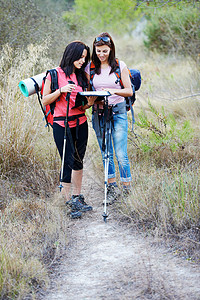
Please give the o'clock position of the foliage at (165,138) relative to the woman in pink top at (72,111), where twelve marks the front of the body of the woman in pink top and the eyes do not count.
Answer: The foliage is roughly at 9 o'clock from the woman in pink top.

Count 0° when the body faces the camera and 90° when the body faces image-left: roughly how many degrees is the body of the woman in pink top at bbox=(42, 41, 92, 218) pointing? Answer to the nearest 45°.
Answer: approximately 315°

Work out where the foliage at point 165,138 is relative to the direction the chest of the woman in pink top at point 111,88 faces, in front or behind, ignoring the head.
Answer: behind

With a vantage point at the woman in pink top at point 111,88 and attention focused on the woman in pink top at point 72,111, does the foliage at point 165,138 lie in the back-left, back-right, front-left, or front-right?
back-right

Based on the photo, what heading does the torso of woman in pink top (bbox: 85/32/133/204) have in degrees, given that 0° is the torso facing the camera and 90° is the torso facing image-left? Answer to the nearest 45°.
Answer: approximately 45°
